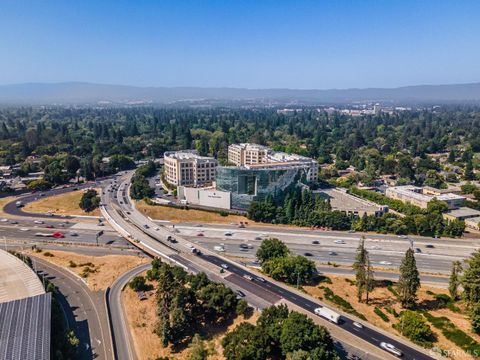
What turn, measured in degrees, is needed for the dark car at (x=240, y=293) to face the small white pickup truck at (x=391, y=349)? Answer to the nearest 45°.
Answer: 0° — it already faces it

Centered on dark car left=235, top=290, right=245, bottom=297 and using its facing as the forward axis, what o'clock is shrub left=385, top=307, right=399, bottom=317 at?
The shrub is roughly at 11 o'clock from the dark car.

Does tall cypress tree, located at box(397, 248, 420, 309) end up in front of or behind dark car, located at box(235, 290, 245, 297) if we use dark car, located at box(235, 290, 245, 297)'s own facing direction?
in front

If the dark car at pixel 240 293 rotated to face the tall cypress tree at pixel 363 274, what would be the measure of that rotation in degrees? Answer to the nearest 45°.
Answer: approximately 45° to its left

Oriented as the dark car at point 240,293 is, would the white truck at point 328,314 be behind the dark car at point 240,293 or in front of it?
in front

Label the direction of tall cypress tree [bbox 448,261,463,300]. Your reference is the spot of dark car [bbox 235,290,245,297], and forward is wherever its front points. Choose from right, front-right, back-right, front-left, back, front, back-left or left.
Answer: front-left

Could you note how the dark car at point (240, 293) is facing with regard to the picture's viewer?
facing the viewer and to the right of the viewer

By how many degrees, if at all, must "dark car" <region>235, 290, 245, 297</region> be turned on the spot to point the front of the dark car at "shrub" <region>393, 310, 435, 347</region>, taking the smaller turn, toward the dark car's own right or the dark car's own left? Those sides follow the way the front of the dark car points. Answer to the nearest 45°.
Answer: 0° — it already faces it

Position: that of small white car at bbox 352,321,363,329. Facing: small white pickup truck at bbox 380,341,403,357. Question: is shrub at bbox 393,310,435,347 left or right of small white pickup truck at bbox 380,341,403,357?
left

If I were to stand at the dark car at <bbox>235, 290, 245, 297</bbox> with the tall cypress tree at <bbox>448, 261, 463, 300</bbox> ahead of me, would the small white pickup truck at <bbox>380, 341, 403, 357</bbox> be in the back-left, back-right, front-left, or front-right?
front-right

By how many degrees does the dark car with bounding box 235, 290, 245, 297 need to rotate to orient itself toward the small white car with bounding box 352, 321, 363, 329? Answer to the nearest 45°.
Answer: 0° — it already faces it

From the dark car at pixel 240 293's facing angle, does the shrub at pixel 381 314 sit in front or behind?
in front
